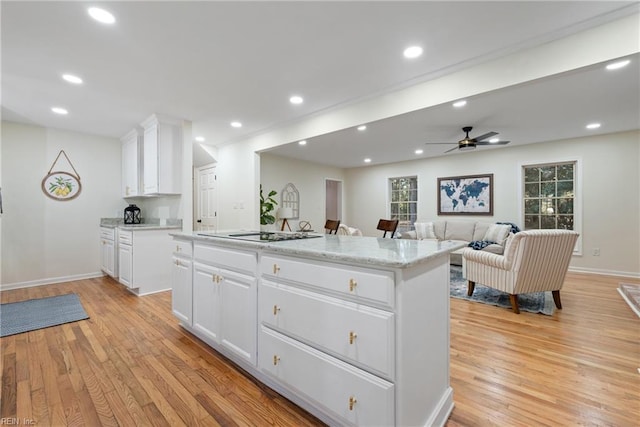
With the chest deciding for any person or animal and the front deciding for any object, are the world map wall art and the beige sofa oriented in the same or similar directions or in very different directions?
same or similar directions

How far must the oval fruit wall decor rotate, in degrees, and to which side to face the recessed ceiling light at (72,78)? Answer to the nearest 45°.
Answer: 0° — it already faces it

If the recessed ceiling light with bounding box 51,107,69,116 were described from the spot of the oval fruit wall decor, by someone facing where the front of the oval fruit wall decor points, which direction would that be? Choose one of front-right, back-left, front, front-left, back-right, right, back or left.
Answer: front

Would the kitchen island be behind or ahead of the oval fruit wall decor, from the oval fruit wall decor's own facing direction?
ahead

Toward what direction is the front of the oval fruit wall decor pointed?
toward the camera

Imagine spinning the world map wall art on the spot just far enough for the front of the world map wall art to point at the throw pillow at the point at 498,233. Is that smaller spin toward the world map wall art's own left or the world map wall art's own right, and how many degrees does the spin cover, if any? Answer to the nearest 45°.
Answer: approximately 45° to the world map wall art's own left

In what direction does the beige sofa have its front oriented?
toward the camera

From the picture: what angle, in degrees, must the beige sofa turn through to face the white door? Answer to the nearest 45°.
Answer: approximately 45° to its right

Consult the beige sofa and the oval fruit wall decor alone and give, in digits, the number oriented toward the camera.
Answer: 2

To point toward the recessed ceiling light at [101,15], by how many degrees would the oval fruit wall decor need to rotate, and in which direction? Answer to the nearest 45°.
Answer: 0° — it already faces it

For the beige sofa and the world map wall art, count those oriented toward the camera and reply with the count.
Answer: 2
